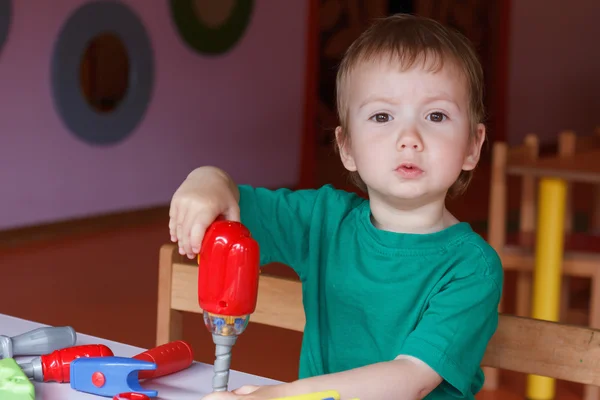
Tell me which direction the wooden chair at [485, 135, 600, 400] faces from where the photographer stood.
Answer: facing the viewer

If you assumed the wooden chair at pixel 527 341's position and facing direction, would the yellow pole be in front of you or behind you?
behind

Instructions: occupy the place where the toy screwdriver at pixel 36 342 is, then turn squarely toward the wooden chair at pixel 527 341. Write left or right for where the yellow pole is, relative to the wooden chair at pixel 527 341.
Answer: left

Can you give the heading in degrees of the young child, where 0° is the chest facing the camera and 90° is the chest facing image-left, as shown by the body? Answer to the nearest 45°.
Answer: approximately 0°

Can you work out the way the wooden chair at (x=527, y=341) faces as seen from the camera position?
facing the viewer and to the left of the viewer

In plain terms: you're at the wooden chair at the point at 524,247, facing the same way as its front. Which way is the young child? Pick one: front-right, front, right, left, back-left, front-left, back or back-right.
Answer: right

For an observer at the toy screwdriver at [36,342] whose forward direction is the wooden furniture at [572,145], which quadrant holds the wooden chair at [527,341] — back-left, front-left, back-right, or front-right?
front-right

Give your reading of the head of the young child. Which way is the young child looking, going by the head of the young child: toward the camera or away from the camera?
toward the camera

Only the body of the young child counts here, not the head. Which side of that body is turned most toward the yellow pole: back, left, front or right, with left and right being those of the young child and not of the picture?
back
